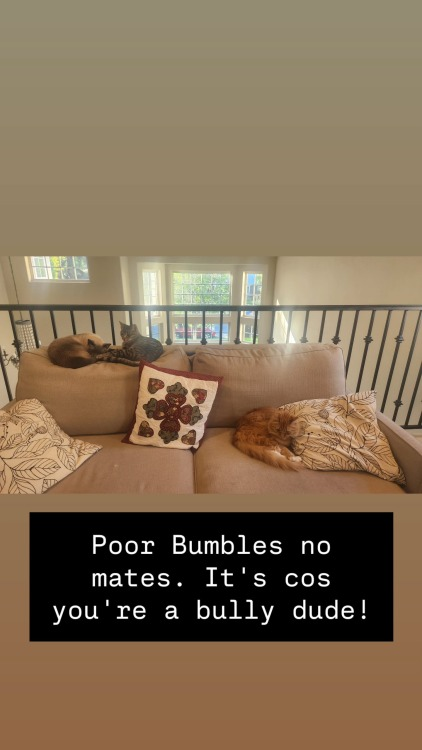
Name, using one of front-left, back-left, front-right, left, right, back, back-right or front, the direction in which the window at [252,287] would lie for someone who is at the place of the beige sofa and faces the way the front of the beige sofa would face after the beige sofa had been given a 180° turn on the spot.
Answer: front

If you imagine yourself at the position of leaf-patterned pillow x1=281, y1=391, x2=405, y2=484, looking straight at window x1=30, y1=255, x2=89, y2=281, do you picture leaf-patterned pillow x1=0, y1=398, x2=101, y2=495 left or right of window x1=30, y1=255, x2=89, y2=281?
left

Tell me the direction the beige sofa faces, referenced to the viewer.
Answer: facing the viewer

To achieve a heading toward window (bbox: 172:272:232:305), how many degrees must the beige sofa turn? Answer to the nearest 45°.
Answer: approximately 180°

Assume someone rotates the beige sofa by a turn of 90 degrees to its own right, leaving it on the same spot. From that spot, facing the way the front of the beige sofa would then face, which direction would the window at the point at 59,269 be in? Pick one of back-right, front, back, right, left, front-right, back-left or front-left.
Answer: front-right

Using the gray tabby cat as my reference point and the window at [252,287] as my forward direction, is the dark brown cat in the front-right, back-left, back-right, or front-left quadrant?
back-left
